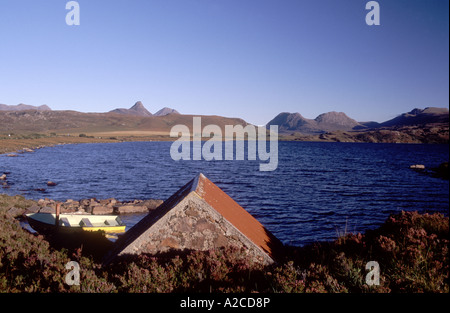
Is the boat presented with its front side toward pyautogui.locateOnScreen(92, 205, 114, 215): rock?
no

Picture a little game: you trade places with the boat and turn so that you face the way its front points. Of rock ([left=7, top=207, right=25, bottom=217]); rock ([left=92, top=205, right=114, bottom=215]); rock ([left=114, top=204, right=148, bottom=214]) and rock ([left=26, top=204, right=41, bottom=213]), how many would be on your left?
0

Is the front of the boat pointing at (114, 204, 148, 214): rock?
no

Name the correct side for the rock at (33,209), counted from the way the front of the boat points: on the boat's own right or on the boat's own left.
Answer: on the boat's own right

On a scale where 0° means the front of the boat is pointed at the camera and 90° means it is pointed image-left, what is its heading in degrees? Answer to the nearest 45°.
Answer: approximately 90°

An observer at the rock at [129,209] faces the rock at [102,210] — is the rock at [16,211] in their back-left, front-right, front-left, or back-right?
front-left

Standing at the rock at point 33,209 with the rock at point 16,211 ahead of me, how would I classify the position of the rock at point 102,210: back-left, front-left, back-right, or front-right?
back-left
